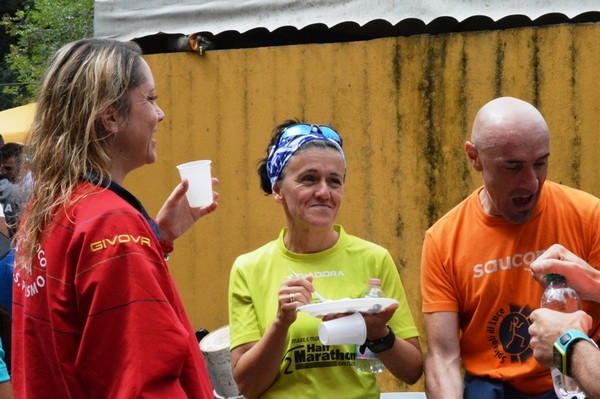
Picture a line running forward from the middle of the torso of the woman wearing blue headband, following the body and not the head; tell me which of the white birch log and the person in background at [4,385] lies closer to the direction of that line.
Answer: the person in background

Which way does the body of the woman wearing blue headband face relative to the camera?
toward the camera

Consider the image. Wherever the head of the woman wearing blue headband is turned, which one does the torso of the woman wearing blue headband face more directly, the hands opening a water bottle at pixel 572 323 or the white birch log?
the hands opening a water bottle

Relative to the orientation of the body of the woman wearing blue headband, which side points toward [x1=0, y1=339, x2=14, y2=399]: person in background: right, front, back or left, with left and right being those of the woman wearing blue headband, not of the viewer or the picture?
right

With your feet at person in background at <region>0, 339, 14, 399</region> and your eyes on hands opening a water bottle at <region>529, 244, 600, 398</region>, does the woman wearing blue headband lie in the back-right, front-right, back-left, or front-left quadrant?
front-left

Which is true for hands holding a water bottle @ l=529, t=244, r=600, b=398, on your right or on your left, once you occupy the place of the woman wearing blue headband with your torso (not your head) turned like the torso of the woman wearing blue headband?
on your left
